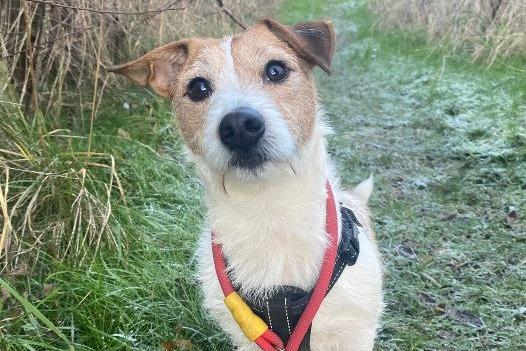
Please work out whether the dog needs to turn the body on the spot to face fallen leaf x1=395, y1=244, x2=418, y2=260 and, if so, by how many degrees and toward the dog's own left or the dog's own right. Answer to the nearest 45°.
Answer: approximately 135° to the dog's own left

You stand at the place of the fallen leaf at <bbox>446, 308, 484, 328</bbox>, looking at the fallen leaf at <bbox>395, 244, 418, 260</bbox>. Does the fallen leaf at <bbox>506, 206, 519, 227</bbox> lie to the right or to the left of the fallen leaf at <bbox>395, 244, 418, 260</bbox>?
right

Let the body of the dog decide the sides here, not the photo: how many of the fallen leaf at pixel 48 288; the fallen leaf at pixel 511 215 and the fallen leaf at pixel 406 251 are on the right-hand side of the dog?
1

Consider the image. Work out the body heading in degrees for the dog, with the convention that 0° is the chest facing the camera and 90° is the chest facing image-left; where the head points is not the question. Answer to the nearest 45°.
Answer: approximately 0°

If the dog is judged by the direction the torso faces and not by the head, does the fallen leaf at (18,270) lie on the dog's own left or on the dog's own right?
on the dog's own right

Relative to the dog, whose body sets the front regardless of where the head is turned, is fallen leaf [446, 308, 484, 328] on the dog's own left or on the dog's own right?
on the dog's own left
